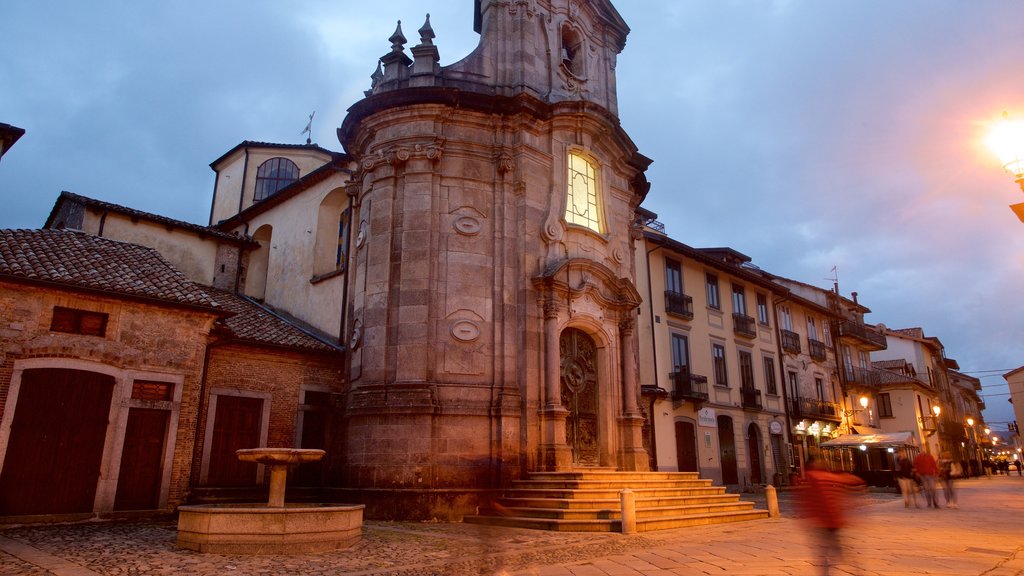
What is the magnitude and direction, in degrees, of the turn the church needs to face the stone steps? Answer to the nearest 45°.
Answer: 0° — it already faces it

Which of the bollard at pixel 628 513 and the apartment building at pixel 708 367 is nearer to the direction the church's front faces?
the bollard

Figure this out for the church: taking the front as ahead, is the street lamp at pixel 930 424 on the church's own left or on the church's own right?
on the church's own left

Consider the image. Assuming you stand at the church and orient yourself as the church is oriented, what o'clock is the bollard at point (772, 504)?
The bollard is roughly at 11 o'clock from the church.

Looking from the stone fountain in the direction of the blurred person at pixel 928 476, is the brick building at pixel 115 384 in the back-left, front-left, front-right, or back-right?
back-left

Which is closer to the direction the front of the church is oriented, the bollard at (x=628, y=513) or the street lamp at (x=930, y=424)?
the bollard

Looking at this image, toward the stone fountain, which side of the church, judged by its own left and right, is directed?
right

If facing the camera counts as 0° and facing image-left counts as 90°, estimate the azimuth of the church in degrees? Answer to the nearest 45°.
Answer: approximately 315°

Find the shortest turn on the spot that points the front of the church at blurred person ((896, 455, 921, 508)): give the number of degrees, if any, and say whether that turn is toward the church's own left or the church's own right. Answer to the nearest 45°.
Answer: approximately 45° to the church's own left

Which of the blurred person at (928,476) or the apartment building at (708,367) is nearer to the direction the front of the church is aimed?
the blurred person
